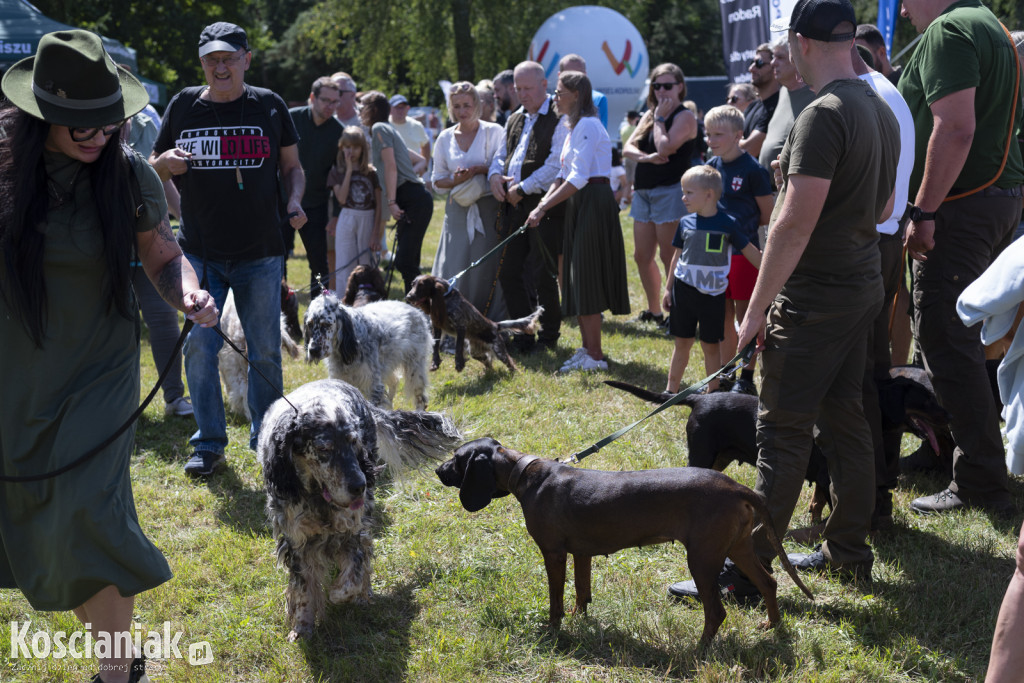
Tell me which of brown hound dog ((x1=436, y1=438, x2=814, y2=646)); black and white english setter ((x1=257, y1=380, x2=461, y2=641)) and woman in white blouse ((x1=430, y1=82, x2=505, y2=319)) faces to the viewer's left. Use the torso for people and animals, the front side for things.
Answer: the brown hound dog

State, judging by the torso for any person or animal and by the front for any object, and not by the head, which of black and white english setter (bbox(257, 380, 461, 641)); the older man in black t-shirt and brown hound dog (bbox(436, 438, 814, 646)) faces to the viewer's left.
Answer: the brown hound dog

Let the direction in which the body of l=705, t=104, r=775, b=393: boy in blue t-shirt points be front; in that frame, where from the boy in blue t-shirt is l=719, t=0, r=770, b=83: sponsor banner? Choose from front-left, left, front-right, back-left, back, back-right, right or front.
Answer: back-right

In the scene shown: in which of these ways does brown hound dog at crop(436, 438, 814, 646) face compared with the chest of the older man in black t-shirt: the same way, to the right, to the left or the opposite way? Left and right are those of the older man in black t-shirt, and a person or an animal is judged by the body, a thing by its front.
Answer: to the right

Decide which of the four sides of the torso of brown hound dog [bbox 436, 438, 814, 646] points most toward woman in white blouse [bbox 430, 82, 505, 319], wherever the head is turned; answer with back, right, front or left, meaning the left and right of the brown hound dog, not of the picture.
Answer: right

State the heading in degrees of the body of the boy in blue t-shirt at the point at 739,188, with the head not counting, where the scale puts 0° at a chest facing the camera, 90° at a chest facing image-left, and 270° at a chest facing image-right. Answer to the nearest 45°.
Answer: approximately 45°

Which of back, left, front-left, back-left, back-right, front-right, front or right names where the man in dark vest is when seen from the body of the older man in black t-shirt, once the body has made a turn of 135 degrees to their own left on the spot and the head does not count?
front

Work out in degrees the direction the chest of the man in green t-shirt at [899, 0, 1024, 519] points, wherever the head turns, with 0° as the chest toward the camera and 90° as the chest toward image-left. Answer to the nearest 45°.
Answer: approximately 90°

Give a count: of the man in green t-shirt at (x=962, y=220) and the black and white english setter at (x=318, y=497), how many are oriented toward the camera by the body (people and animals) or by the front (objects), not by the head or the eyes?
1
